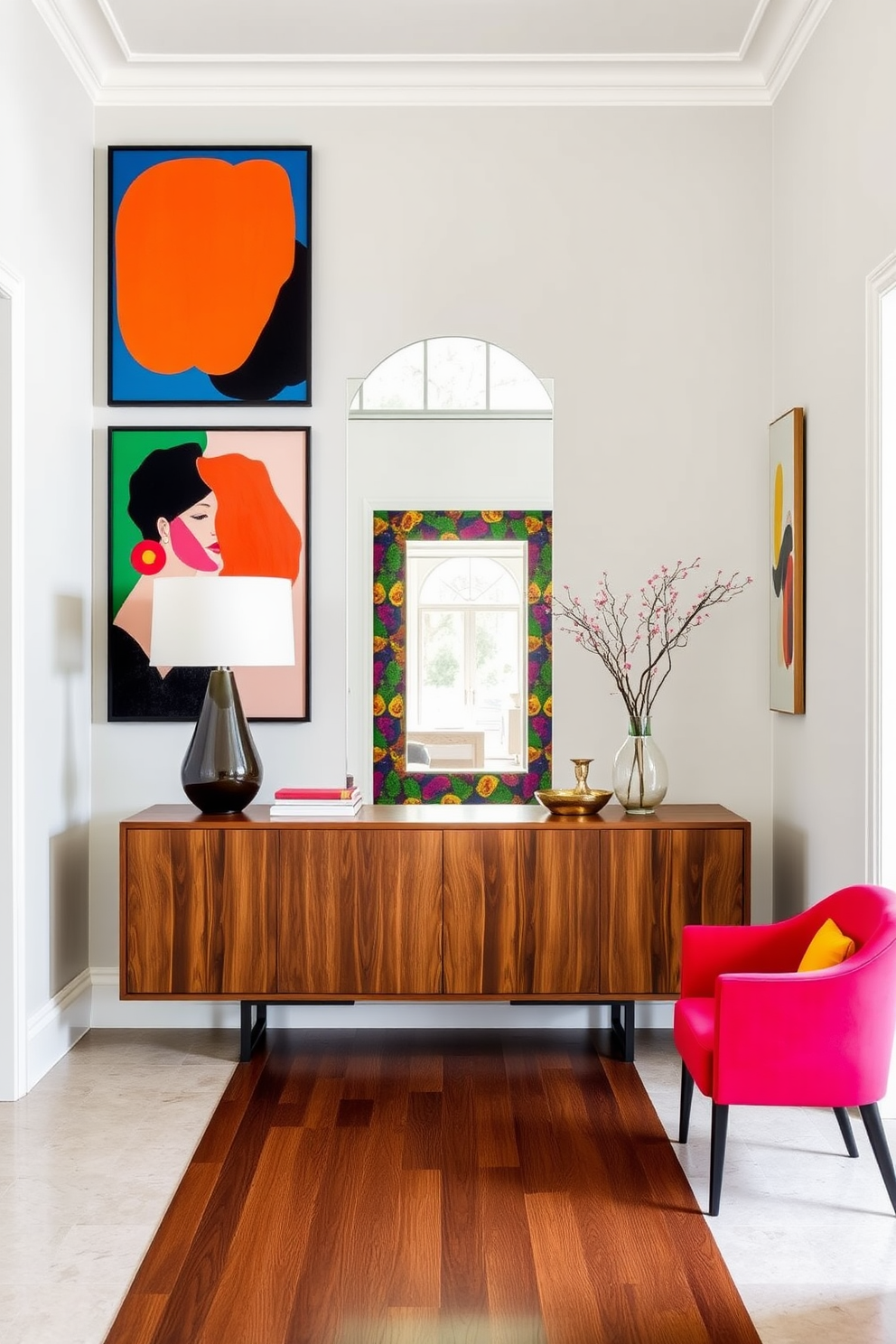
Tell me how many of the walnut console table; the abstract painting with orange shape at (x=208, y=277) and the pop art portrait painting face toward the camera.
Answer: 3

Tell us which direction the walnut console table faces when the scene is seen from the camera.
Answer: facing the viewer

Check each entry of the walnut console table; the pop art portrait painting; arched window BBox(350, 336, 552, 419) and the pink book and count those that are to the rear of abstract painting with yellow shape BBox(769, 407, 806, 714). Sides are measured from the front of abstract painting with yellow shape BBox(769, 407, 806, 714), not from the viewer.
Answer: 0

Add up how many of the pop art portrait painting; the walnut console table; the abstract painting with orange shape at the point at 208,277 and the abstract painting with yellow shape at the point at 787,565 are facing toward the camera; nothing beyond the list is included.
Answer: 3

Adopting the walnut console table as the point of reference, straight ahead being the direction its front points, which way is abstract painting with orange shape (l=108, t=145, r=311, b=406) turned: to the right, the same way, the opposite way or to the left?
the same way

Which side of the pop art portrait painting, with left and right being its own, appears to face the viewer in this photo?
front

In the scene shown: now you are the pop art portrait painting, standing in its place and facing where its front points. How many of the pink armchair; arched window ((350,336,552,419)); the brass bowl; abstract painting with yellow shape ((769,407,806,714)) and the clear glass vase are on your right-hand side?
0

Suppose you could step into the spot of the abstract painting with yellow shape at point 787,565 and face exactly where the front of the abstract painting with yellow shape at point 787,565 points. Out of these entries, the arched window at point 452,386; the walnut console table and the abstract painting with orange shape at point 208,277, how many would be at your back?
0

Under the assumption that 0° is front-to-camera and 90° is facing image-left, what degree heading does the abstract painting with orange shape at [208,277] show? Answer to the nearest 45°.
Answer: approximately 0°

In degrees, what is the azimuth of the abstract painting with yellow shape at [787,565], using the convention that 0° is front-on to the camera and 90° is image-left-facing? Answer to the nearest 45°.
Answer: approximately 90°

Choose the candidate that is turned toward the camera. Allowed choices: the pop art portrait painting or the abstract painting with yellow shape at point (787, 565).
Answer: the pop art portrait painting
